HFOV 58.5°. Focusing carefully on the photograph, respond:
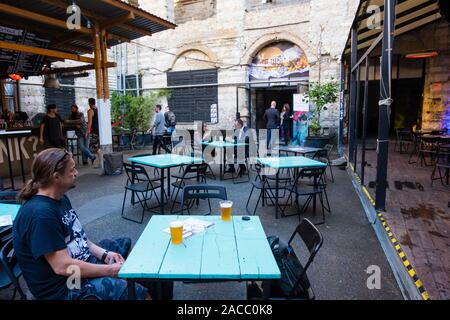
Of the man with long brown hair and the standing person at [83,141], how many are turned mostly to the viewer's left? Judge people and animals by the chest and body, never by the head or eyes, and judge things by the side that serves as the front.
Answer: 1

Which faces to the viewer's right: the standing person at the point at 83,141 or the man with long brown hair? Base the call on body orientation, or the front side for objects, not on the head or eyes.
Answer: the man with long brown hair

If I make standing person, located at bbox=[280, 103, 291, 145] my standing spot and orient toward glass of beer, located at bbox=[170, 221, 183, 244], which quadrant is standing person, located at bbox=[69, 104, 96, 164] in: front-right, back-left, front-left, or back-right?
front-right

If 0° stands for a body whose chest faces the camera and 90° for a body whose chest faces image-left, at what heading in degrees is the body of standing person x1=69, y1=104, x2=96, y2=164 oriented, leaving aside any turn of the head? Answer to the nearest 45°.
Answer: approximately 90°

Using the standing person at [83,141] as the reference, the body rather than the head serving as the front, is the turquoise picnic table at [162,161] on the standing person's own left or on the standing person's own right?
on the standing person's own left

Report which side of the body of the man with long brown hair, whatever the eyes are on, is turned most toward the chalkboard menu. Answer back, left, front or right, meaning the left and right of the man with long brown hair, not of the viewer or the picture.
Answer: left

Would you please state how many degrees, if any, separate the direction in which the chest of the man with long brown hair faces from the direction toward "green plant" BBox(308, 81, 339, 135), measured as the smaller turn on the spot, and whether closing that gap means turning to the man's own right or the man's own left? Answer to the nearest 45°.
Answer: approximately 45° to the man's own left

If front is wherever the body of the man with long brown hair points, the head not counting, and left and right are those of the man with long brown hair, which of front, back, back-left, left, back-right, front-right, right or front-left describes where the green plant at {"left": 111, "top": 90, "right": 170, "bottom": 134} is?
left

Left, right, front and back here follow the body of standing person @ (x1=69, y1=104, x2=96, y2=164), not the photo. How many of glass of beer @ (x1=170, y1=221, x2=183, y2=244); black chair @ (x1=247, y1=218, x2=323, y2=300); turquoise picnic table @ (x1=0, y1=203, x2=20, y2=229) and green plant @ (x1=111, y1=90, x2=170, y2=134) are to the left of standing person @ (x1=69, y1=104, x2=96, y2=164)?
3

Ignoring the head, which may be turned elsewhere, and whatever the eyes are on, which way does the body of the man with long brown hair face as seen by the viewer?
to the viewer's right

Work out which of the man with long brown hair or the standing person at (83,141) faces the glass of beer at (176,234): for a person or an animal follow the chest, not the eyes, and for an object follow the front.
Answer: the man with long brown hair

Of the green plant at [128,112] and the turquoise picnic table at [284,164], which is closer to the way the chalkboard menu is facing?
the turquoise picnic table

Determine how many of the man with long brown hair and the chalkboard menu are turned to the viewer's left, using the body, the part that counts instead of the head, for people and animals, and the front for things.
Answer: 0

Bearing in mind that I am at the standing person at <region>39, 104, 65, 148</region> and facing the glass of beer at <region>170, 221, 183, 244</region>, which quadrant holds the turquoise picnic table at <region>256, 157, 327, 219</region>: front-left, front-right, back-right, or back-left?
front-left

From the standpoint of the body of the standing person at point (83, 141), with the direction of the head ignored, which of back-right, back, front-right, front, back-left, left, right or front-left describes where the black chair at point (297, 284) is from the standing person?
left

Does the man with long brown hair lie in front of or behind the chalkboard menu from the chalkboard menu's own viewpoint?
in front

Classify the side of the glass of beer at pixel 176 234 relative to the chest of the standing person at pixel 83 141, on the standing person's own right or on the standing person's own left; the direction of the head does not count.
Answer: on the standing person's own left
